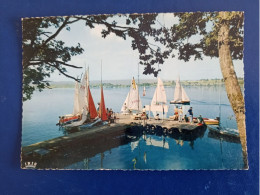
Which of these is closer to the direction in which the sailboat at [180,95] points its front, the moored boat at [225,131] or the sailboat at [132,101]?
the moored boat
